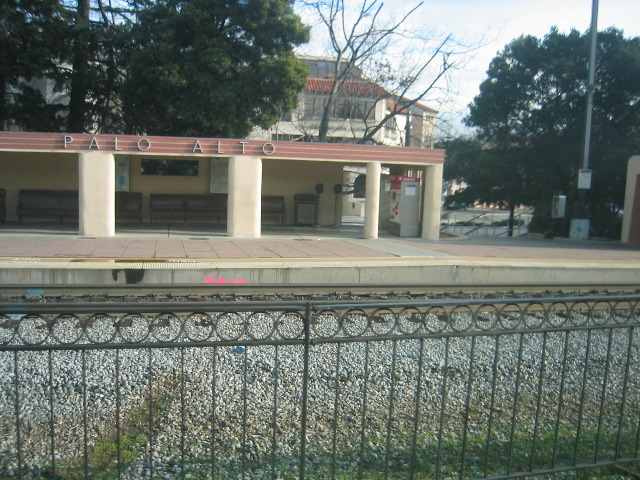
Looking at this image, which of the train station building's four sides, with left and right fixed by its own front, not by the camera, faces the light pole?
left

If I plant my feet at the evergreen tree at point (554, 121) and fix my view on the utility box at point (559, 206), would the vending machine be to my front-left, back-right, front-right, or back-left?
front-right

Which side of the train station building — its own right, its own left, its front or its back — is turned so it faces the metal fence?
front

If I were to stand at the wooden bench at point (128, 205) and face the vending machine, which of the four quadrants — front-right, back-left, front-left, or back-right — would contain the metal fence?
front-right

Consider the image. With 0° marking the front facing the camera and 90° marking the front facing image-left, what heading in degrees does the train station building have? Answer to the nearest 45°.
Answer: approximately 0°

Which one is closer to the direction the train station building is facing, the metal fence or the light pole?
the metal fence

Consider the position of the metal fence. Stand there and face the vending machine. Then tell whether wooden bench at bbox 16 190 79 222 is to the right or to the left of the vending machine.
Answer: left

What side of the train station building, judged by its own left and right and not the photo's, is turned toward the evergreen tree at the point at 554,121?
left

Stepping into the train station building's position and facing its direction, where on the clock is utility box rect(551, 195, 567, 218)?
The utility box is roughly at 9 o'clock from the train station building.
